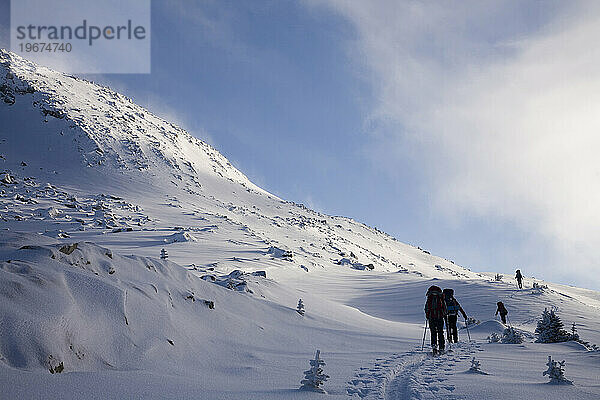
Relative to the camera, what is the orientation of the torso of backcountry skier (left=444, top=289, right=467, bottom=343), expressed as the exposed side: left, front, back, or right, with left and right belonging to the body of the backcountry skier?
back

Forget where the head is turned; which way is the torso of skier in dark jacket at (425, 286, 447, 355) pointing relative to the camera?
away from the camera

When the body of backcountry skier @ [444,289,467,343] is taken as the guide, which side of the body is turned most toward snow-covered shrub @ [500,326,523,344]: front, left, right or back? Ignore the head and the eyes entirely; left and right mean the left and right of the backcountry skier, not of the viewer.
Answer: right

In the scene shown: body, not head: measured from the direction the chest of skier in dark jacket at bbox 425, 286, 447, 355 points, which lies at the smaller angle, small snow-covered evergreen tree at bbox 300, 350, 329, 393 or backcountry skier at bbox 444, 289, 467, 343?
the backcountry skier

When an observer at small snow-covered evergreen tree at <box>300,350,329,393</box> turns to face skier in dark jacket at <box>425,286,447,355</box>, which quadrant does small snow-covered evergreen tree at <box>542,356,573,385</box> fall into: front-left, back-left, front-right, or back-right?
front-right

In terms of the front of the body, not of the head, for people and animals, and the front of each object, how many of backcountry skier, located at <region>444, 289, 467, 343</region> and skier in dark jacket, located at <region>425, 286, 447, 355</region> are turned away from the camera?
2

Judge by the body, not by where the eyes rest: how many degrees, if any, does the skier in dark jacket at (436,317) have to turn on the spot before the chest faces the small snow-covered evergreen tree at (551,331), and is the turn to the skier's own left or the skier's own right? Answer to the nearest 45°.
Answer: approximately 45° to the skier's own right

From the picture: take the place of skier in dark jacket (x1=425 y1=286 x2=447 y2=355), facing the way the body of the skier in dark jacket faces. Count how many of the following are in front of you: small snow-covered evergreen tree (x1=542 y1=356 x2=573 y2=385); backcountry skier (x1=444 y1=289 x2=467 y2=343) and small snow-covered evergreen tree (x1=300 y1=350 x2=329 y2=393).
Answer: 1

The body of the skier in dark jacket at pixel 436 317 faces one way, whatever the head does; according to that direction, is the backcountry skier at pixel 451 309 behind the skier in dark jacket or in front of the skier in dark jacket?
in front
